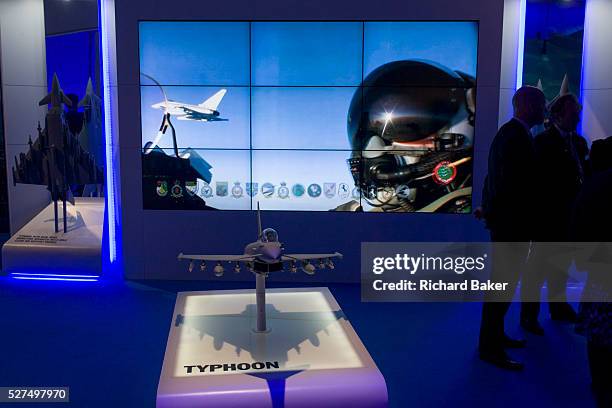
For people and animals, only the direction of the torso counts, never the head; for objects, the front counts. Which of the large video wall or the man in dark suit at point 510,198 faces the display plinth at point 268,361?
the large video wall

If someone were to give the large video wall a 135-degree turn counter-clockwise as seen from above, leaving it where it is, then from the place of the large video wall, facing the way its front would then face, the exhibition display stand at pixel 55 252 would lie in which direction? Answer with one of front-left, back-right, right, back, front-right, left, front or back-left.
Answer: back-left

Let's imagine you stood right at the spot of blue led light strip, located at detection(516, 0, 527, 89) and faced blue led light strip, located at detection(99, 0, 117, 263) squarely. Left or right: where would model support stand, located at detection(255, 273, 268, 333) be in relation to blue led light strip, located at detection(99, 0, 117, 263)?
left

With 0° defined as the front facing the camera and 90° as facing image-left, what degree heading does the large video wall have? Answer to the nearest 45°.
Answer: approximately 0°

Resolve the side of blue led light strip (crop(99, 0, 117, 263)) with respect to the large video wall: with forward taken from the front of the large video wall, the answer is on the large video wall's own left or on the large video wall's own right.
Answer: on the large video wall's own right

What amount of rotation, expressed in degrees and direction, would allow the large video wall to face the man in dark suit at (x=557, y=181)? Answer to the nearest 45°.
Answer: approximately 45° to its left

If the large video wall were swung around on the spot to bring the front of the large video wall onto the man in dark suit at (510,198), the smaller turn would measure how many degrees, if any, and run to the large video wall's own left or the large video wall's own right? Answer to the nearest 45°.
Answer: approximately 45° to the large video wall's own left

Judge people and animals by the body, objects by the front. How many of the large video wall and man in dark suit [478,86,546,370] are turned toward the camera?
1
